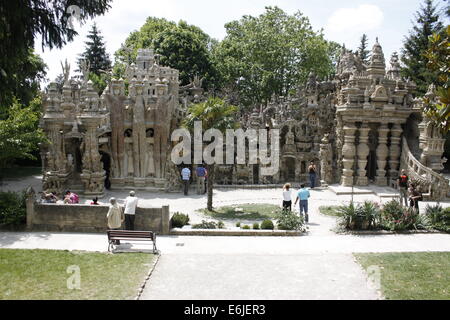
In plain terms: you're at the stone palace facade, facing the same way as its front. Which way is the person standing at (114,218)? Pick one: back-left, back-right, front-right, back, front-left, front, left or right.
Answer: front

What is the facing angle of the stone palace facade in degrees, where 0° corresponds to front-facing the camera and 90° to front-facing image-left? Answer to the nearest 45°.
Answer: approximately 0°

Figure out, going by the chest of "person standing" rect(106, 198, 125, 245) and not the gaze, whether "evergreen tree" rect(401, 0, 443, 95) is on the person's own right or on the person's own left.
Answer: on the person's own right

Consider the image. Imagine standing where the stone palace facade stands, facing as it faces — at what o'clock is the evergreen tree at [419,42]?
The evergreen tree is roughly at 8 o'clock from the stone palace facade.

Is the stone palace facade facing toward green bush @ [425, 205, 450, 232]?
no

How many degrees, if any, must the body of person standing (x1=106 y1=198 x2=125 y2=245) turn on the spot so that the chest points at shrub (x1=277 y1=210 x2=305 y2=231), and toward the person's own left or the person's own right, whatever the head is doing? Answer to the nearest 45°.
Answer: approximately 90° to the person's own right

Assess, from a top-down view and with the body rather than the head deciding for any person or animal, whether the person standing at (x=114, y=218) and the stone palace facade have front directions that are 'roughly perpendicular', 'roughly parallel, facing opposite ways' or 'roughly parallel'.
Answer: roughly parallel, facing opposite ways

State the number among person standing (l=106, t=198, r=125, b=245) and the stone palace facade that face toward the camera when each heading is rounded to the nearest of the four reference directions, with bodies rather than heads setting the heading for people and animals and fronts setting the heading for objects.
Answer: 1

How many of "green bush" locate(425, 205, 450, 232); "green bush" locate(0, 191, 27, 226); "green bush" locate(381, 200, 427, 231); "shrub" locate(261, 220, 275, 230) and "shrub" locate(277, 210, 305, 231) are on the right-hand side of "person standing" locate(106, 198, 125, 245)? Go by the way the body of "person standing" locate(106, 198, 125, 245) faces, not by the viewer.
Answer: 4

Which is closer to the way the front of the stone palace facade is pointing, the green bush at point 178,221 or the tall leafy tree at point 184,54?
the green bush

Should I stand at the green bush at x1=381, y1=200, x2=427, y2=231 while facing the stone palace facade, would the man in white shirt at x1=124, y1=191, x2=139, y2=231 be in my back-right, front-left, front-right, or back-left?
front-left

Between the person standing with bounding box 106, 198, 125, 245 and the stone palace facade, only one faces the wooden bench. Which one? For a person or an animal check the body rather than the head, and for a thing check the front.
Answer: the stone palace facade

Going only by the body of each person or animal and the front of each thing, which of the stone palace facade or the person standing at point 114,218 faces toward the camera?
the stone palace facade

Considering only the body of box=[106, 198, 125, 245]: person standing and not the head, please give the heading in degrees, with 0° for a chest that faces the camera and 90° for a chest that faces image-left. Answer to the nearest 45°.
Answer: approximately 180°

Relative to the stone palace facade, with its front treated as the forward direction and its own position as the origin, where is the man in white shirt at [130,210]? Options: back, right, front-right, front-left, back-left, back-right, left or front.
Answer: front

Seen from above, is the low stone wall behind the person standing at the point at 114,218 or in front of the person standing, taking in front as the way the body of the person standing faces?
in front

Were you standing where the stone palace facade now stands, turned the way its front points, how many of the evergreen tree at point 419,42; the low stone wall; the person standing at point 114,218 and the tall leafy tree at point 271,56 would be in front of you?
2
